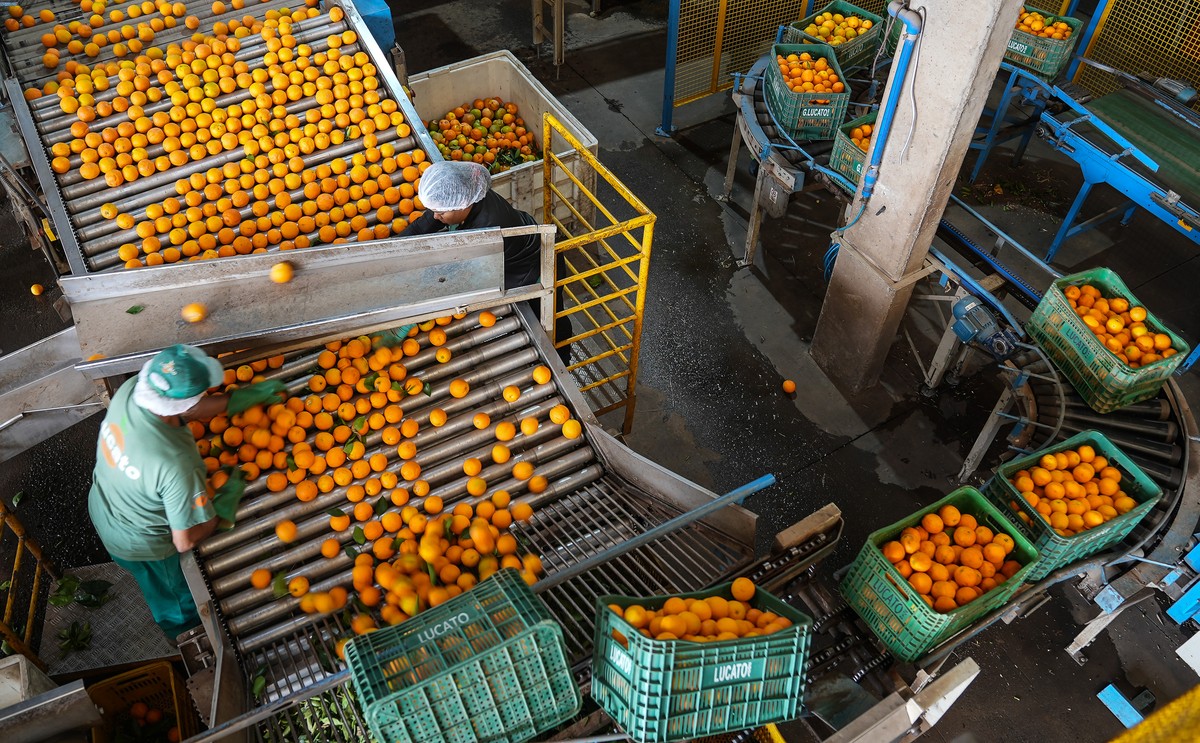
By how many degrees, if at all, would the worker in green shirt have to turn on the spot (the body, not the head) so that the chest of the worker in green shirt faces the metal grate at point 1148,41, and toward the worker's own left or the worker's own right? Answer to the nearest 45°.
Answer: approximately 45° to the worker's own right

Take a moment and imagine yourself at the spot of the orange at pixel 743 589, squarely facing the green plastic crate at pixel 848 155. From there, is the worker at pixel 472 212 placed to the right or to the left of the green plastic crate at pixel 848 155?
left

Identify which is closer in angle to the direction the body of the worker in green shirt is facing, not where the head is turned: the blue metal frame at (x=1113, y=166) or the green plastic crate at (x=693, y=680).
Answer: the blue metal frame

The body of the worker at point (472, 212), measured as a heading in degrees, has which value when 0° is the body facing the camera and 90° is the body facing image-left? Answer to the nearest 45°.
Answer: approximately 45°

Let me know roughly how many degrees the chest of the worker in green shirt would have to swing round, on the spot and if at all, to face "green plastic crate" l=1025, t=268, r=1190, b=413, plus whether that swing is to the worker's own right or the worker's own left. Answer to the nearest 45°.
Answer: approximately 45° to the worker's own right

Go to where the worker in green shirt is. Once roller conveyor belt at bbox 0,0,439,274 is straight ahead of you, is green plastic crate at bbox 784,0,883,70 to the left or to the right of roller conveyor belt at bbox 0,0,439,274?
right

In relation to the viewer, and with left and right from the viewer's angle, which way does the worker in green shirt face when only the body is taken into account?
facing away from the viewer and to the right of the viewer

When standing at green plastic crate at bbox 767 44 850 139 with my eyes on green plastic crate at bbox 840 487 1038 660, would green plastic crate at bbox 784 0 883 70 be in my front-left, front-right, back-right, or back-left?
back-left

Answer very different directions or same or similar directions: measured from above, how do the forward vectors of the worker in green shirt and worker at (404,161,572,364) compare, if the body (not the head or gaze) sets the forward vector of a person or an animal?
very different directions

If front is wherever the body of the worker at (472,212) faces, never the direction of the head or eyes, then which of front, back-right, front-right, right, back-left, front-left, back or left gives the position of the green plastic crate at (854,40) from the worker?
back

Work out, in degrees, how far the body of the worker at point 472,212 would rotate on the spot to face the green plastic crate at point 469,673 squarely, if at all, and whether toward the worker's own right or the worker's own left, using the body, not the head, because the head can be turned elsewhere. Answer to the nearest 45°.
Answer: approximately 45° to the worker's own left
